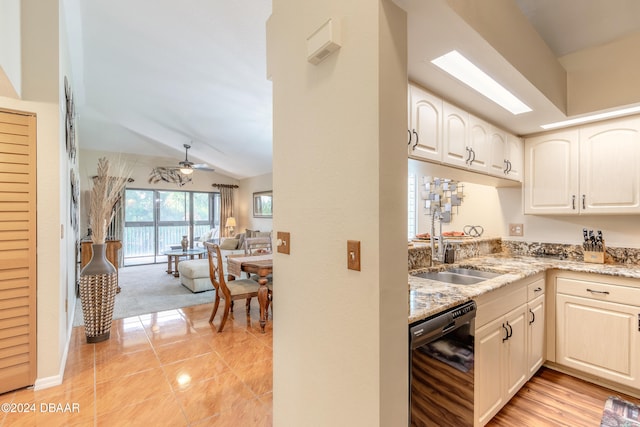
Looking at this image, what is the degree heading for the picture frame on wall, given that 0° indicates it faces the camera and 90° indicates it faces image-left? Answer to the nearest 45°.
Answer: approximately 45°

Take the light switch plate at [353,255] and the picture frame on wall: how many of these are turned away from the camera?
0

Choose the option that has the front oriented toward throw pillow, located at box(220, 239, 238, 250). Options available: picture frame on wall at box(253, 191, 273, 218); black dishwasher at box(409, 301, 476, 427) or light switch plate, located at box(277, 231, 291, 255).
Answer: the picture frame on wall

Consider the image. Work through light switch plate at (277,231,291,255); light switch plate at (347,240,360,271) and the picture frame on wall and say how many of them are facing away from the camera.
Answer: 0

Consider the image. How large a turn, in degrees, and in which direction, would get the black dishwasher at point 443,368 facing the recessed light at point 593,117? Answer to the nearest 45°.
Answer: approximately 90° to its left

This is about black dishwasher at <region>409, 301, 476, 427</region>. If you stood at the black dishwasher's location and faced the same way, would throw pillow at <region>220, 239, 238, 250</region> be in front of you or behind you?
behind

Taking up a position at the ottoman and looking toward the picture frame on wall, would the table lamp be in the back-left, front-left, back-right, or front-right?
front-left

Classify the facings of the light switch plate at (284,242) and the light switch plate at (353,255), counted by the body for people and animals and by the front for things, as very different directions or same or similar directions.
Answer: same or similar directions

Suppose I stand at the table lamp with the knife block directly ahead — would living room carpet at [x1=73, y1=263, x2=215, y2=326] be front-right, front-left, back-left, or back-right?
front-right

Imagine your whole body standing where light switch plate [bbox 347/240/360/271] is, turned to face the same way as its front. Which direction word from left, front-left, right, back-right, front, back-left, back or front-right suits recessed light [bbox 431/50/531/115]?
back

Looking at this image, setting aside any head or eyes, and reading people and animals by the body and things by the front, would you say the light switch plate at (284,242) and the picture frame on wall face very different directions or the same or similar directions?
same or similar directions

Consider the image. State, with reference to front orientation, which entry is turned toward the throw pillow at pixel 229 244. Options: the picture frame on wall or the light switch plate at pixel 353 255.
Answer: the picture frame on wall

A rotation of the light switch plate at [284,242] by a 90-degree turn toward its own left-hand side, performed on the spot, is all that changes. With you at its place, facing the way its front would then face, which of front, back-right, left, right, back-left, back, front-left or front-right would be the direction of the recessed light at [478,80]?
front-left

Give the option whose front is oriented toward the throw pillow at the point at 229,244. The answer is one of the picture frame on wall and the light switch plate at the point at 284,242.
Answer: the picture frame on wall

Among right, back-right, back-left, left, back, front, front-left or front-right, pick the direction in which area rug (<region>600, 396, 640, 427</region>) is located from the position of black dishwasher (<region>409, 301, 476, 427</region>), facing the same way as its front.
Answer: left

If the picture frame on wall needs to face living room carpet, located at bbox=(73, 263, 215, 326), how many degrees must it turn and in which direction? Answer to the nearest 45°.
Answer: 0° — it already faces it

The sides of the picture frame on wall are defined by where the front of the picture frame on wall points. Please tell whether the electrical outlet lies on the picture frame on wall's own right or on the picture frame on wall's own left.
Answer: on the picture frame on wall's own left

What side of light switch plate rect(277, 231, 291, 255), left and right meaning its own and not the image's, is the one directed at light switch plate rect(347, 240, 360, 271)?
left

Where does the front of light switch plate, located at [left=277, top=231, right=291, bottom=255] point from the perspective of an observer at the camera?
facing the viewer and to the left of the viewer

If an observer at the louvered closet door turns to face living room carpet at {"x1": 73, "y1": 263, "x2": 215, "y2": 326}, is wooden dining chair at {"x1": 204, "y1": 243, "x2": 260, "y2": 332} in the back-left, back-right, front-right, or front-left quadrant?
front-right

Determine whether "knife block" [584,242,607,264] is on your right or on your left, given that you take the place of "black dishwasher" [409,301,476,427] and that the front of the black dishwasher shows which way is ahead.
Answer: on your left
